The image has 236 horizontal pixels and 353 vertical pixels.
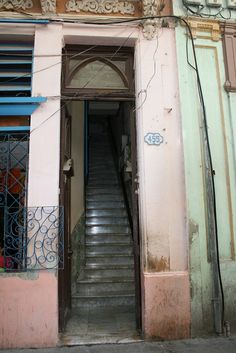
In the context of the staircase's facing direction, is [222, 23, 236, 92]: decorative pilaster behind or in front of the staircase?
in front

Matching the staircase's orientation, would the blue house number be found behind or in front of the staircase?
in front

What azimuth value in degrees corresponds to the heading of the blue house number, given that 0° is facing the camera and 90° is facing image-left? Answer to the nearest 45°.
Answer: approximately 0°

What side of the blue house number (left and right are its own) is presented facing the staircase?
back

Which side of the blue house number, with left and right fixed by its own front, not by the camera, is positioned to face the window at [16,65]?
right

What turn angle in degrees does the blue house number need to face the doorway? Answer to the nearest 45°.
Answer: approximately 135° to its right

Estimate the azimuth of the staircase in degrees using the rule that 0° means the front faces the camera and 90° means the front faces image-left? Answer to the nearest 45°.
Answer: approximately 0°

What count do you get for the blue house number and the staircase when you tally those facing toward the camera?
2
